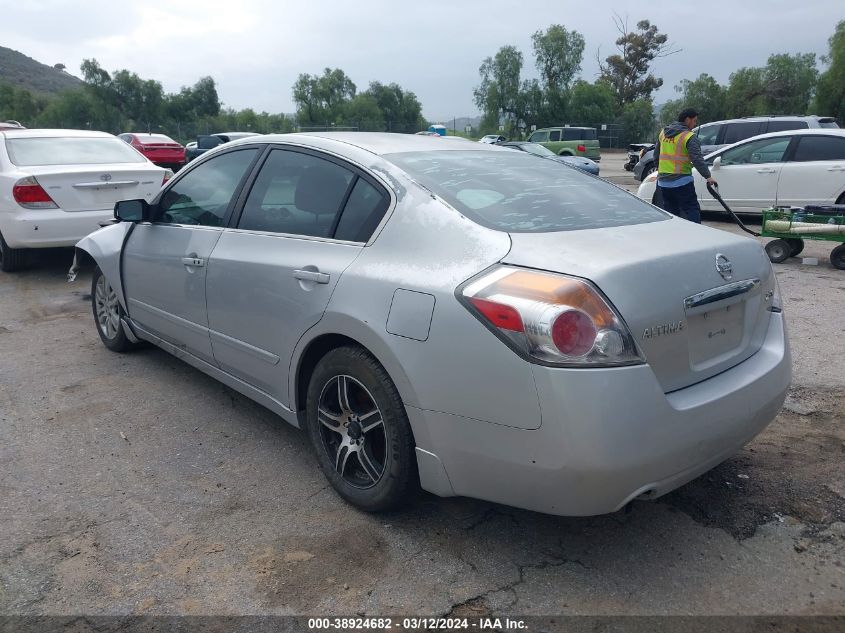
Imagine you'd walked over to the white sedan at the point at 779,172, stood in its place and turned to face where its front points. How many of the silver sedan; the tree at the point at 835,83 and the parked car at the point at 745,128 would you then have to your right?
2

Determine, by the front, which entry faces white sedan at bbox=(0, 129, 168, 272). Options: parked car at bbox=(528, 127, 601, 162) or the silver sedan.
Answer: the silver sedan

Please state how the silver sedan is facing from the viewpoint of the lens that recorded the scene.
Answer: facing away from the viewer and to the left of the viewer

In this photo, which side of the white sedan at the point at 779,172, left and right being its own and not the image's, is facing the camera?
left

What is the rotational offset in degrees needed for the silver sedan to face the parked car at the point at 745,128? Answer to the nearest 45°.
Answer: approximately 90° to its right

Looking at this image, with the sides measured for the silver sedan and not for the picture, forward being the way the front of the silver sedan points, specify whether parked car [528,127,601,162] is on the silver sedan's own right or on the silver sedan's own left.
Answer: on the silver sedan's own right

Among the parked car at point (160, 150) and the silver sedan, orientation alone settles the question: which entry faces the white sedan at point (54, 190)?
the silver sedan

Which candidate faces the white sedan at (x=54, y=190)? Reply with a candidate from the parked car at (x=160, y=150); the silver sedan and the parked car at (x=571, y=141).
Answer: the silver sedan

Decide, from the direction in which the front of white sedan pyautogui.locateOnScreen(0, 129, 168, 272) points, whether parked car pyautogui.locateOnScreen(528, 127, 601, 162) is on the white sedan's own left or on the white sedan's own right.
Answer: on the white sedan's own right

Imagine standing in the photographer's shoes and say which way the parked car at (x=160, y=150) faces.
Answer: facing away from the viewer and to the left of the viewer

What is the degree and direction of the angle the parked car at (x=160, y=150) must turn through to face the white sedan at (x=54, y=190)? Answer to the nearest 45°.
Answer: approximately 135° to its left
